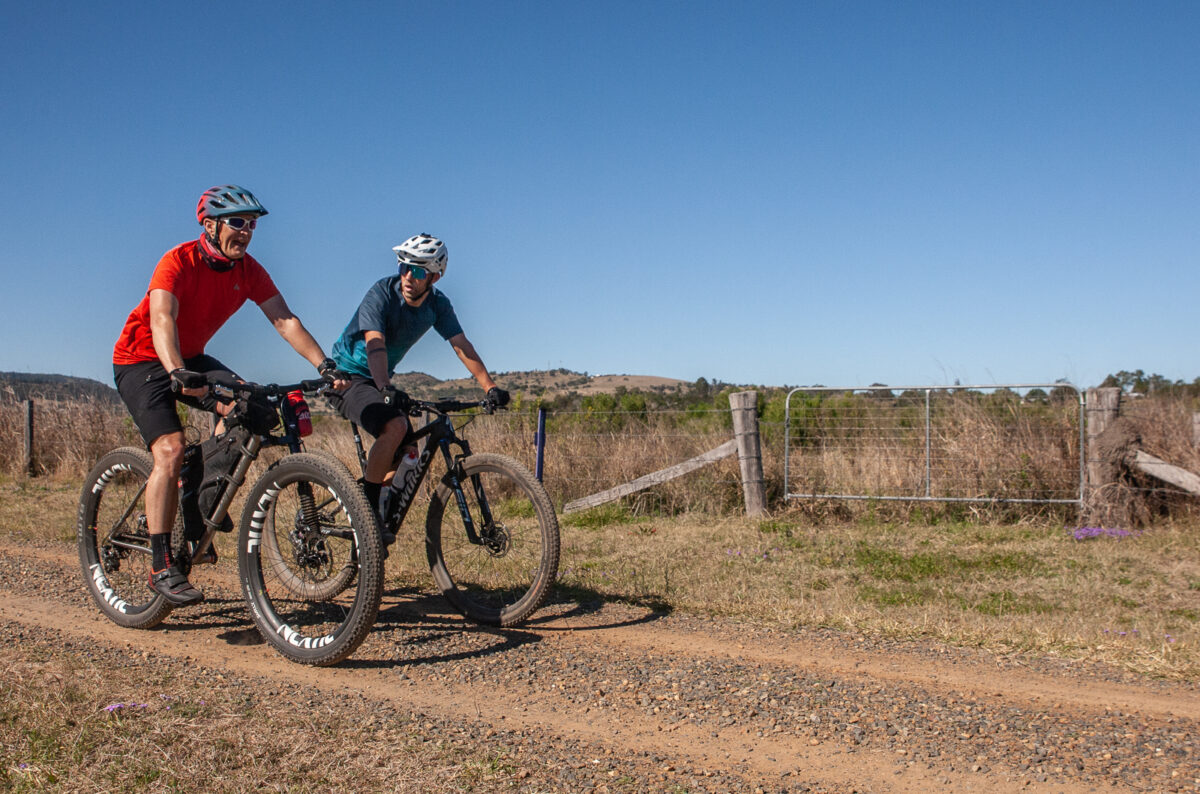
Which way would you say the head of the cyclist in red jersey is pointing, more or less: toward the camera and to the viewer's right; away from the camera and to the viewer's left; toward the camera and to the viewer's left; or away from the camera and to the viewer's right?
toward the camera and to the viewer's right

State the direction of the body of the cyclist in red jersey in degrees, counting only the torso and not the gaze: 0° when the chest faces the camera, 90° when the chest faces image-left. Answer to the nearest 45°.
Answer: approximately 315°

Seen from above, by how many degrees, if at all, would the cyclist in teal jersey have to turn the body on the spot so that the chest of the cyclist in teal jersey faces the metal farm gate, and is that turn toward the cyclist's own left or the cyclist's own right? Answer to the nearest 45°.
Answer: approximately 90° to the cyclist's own left

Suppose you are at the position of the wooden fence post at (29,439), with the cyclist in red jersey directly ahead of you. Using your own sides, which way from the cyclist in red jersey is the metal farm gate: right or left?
left

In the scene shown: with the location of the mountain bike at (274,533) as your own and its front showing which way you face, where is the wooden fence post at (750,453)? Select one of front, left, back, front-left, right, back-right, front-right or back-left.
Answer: left

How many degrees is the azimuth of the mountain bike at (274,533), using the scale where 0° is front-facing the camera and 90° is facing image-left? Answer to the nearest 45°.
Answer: approximately 315°

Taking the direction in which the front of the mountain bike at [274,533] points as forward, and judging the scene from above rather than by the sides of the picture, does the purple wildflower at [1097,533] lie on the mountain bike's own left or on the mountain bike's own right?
on the mountain bike's own left

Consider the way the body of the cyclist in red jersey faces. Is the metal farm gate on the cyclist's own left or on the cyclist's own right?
on the cyclist's own left

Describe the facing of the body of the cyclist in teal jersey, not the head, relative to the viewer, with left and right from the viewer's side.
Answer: facing the viewer and to the right of the viewer

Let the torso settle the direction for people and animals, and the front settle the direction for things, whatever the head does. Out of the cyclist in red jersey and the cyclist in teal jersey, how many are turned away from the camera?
0
